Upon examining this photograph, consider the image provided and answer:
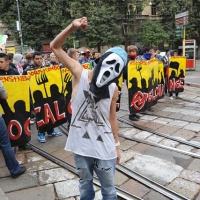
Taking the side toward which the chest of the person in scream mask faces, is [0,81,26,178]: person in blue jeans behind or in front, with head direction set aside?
behind

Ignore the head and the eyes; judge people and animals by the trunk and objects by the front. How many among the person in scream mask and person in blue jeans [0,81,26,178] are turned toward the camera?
1

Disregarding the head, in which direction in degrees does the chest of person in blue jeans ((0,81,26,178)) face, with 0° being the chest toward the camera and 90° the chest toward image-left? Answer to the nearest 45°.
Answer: approximately 270°

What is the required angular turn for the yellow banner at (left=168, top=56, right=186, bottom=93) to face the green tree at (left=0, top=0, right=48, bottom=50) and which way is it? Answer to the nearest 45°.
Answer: approximately 135° to its right

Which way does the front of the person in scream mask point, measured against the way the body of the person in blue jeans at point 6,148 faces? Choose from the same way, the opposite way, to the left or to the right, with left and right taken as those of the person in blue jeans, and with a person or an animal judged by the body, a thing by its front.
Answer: to the right

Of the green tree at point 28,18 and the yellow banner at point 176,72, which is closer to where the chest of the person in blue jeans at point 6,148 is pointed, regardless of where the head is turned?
the yellow banner

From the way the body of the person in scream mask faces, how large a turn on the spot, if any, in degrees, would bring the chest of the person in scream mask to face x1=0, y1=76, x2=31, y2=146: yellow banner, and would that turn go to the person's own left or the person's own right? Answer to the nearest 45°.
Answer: approximately 135° to the person's own right

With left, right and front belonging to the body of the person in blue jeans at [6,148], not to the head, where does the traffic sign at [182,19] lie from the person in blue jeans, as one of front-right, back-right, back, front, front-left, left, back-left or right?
front-left

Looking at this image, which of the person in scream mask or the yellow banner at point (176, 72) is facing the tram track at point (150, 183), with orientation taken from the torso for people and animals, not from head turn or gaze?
the yellow banner

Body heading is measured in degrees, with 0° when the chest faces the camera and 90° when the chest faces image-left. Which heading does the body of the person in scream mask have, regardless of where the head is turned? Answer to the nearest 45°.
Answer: approximately 0°
